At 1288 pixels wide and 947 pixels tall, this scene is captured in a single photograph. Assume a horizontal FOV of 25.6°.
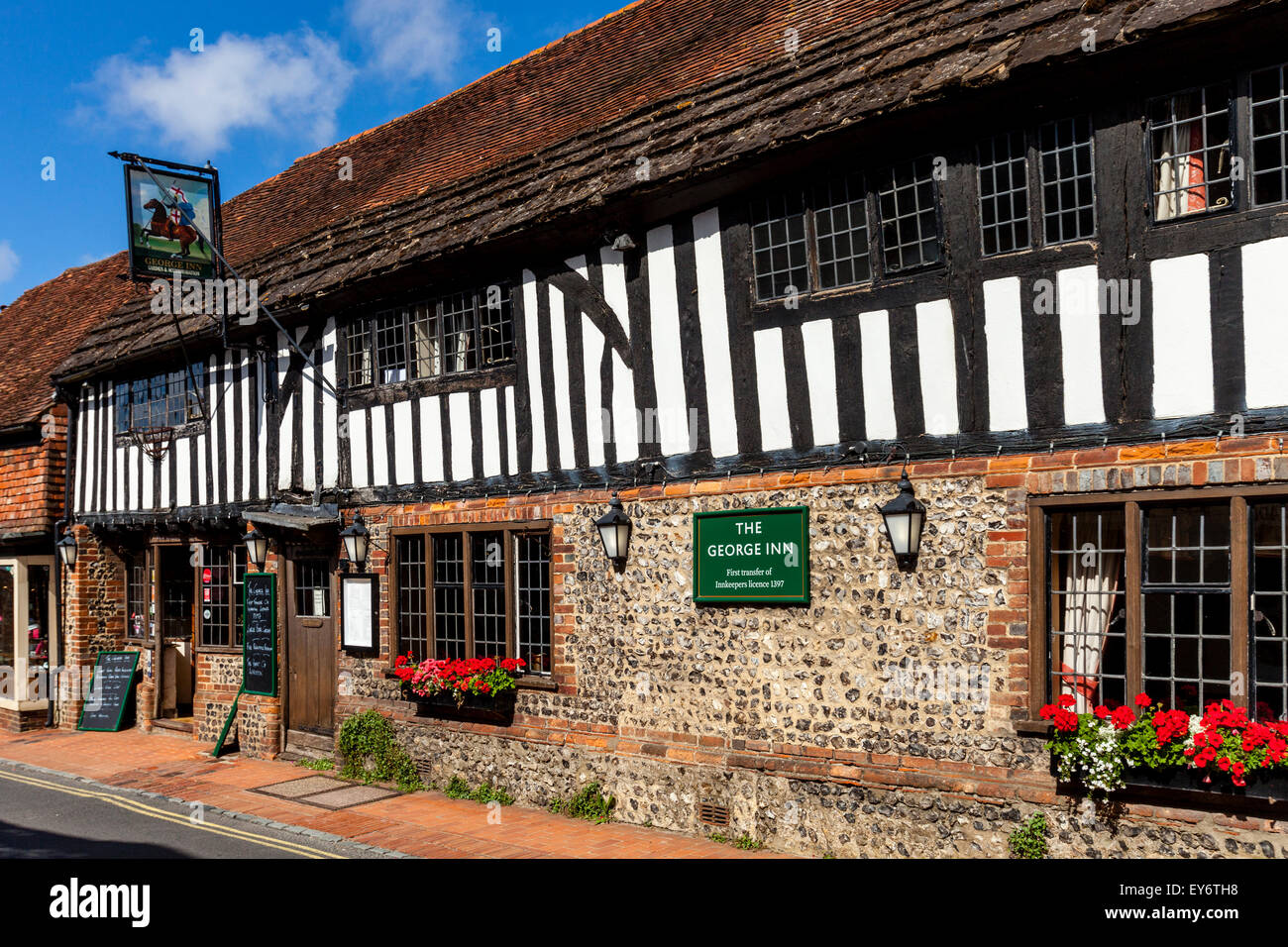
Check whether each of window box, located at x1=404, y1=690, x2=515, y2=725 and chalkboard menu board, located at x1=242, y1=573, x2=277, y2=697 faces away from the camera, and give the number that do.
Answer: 0

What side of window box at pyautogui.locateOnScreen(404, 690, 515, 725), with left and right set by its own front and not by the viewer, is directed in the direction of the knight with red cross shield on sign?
right

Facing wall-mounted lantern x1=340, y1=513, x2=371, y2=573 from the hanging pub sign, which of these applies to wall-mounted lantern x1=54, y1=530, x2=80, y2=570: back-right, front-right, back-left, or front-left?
back-left

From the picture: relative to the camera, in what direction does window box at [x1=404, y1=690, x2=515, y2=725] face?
facing the viewer and to the left of the viewer

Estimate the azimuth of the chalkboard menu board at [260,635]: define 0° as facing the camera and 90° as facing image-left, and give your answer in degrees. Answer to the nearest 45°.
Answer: approximately 45°

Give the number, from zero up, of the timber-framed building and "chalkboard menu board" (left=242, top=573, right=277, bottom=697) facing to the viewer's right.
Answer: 0

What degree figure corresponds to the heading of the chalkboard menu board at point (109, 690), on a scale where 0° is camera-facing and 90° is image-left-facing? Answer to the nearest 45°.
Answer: approximately 45°

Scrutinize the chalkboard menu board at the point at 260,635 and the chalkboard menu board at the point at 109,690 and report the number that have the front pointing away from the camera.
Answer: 0

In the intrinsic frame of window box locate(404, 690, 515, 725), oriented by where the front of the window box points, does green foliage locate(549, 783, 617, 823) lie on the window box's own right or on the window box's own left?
on the window box's own left
